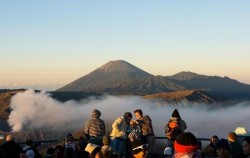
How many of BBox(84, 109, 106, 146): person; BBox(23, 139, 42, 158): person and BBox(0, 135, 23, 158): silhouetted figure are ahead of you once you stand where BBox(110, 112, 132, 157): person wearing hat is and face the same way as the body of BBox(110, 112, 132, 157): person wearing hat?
0

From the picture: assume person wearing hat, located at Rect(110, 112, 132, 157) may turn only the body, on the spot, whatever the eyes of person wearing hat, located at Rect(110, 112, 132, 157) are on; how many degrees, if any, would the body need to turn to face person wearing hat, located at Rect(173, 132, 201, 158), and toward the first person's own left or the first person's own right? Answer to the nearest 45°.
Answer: approximately 90° to the first person's own right

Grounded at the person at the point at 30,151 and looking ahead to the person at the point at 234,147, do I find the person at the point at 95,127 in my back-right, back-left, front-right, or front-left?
front-left

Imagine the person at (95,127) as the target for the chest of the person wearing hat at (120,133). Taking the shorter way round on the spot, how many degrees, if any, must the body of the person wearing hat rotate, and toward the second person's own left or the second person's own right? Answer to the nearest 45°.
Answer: approximately 135° to the second person's own left

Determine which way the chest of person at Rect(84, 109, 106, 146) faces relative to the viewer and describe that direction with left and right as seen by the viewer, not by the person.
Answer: facing away from the viewer

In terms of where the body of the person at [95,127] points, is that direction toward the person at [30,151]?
no

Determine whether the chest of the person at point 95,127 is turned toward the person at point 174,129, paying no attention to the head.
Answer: no

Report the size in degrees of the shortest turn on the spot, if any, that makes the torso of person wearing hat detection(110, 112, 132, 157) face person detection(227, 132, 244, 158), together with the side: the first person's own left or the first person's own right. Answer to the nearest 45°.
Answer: approximately 45° to the first person's own right
